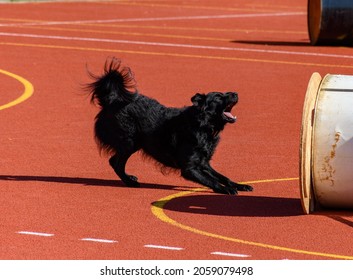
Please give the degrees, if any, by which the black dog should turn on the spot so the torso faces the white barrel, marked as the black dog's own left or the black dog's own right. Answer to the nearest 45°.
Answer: approximately 45° to the black dog's own right

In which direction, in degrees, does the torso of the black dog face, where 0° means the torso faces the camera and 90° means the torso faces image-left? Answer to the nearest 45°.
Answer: approximately 270°

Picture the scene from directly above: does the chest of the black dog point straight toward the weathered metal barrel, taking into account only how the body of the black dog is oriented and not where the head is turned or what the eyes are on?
no

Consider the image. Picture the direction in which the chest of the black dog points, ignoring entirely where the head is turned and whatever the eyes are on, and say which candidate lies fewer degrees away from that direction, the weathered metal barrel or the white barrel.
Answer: the white barrel
